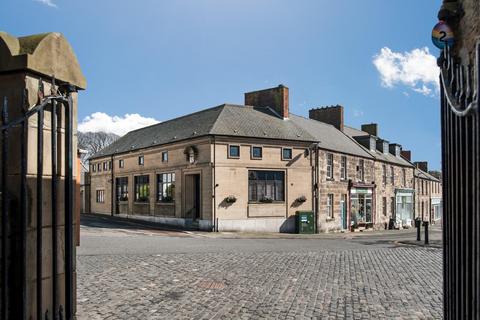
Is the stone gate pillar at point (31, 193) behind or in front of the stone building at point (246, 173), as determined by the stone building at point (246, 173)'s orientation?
in front

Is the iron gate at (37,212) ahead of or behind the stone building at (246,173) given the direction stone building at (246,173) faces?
ahead

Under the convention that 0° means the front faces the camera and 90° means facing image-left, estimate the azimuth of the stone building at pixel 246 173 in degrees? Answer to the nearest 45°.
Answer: approximately 45°

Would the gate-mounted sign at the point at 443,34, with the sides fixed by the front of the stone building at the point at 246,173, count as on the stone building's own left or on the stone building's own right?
on the stone building's own left
